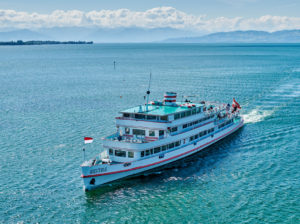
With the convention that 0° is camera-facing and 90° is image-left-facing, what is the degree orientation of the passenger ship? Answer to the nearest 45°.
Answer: approximately 45°
